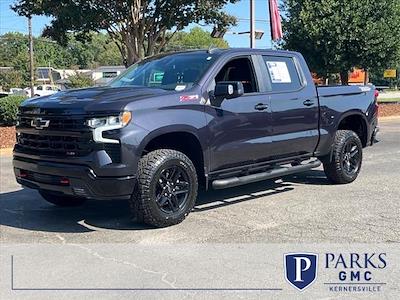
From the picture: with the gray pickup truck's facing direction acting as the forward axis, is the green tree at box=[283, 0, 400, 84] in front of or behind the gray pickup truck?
behind

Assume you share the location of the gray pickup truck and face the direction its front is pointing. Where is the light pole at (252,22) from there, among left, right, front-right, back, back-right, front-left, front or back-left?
back-right

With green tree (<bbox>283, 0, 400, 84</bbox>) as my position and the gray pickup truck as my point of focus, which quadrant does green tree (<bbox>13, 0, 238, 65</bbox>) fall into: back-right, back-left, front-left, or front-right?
front-right

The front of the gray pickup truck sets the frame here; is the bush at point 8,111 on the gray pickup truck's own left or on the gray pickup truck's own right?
on the gray pickup truck's own right

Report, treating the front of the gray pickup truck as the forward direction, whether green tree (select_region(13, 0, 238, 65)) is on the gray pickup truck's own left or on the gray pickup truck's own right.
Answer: on the gray pickup truck's own right

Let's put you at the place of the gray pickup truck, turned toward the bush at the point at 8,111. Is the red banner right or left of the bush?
right

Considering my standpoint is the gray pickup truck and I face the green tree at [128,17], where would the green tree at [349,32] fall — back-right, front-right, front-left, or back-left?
front-right

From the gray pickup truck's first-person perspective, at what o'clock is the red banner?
The red banner is roughly at 5 o'clock from the gray pickup truck.
